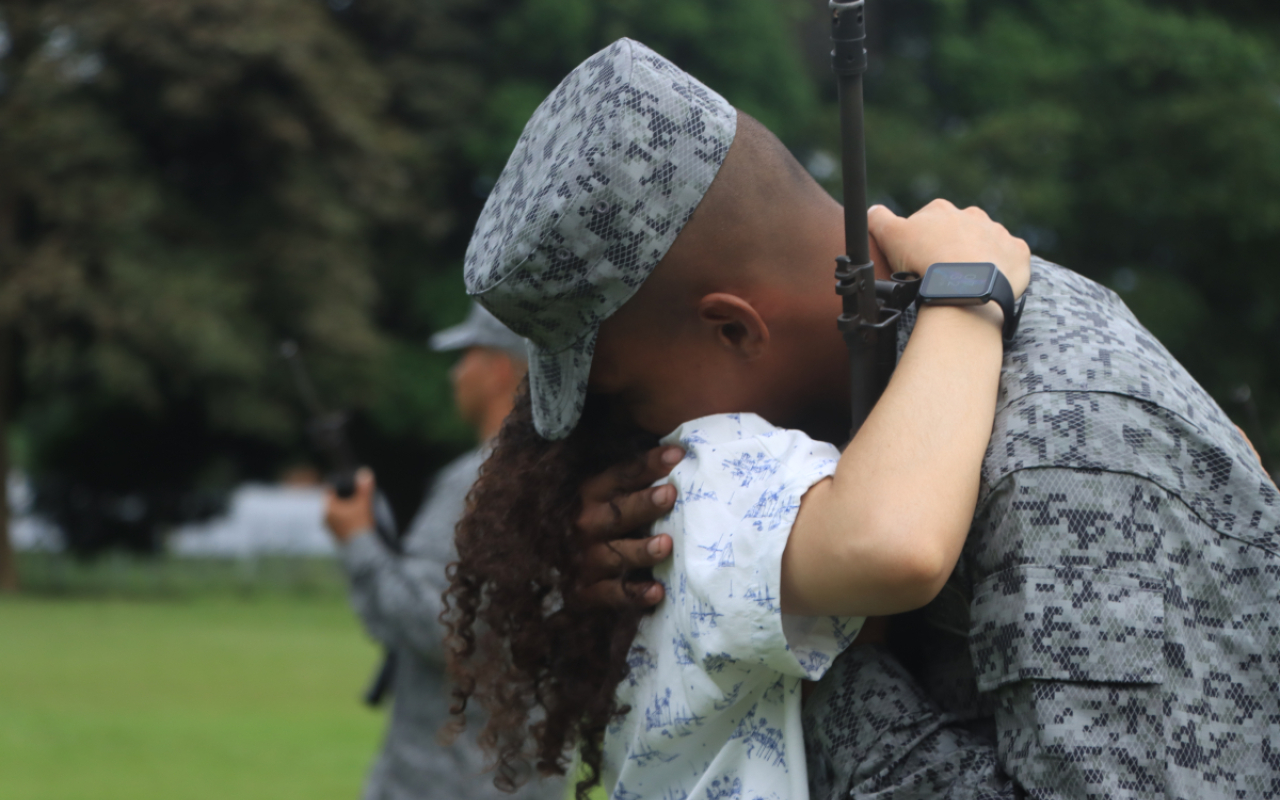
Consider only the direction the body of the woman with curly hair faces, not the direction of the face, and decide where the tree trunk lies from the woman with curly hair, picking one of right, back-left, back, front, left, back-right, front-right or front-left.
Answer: back-left

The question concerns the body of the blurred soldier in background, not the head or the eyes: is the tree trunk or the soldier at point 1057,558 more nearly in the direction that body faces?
the tree trunk

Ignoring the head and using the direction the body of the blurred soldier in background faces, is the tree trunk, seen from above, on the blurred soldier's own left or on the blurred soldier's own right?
on the blurred soldier's own right

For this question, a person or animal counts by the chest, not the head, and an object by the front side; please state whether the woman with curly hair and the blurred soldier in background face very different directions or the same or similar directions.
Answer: very different directions

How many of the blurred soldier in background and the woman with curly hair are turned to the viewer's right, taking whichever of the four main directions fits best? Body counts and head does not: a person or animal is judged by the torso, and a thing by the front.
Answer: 1

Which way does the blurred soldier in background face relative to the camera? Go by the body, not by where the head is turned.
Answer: to the viewer's left

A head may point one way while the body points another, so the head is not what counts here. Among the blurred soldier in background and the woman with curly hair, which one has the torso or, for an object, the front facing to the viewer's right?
the woman with curly hair

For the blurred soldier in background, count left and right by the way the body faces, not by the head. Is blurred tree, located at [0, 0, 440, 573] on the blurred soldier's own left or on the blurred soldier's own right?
on the blurred soldier's own right

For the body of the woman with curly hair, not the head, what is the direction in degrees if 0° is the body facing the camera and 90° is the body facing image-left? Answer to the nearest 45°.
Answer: approximately 270°
